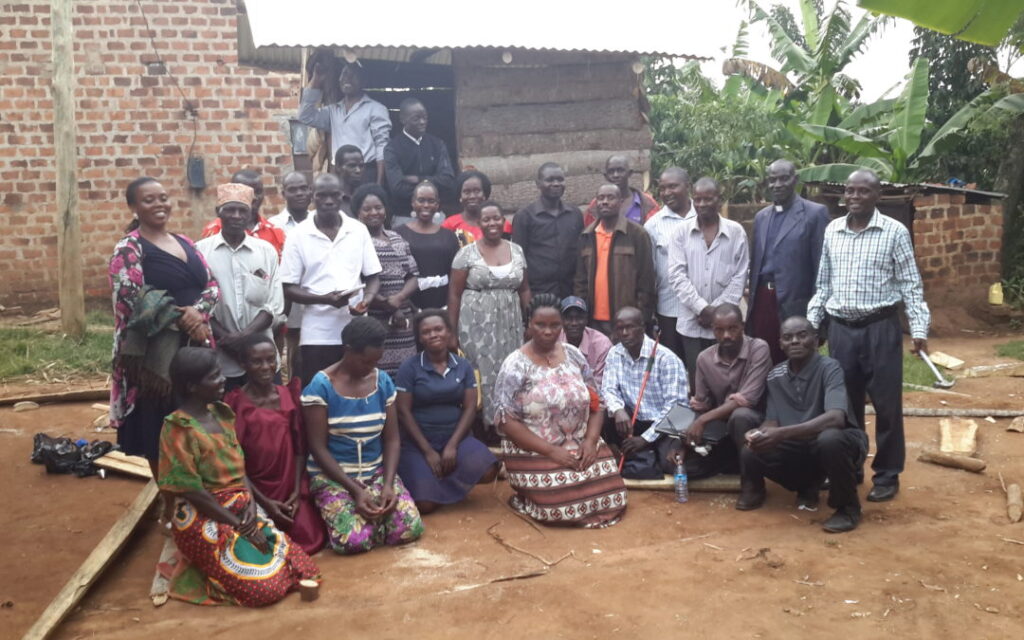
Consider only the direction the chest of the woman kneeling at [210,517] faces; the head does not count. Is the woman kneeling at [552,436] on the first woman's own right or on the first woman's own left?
on the first woman's own left

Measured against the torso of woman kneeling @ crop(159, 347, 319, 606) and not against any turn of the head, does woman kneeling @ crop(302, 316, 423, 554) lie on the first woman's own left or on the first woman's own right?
on the first woman's own left

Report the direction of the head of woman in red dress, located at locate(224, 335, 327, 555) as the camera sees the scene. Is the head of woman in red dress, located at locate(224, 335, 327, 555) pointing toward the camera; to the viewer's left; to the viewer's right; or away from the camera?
toward the camera

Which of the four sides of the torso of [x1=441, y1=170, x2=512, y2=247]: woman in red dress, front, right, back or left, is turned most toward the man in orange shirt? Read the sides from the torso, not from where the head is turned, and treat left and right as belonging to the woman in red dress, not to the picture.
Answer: left

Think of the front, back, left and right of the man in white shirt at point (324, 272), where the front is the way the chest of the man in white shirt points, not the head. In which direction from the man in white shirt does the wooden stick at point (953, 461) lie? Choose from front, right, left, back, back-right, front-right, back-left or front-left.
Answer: left

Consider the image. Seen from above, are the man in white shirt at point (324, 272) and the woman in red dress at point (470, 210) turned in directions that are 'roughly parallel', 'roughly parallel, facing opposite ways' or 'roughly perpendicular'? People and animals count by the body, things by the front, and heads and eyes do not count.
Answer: roughly parallel

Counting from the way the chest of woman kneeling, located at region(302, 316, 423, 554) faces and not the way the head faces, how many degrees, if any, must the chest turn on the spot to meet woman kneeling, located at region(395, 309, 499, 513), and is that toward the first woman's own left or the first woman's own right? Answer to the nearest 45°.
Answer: approximately 90° to the first woman's own left

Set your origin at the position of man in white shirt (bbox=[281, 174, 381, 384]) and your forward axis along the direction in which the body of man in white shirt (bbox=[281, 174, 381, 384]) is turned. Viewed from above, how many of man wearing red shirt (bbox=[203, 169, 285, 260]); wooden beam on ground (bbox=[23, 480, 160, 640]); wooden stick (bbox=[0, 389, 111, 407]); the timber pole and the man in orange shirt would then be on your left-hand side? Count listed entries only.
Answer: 1

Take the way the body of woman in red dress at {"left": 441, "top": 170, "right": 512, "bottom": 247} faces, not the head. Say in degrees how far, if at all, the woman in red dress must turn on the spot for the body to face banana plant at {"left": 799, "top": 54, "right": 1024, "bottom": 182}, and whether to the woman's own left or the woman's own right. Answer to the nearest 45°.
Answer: approximately 135° to the woman's own left

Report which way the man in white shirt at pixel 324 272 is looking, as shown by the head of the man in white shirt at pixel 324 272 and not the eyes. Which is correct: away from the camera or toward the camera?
toward the camera

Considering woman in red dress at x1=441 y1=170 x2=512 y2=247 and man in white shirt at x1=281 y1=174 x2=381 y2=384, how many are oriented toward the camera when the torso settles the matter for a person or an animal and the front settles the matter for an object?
2

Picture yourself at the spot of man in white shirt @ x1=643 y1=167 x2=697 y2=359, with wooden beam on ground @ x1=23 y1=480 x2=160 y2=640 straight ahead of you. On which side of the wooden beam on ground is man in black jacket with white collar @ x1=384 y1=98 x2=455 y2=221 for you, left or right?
right

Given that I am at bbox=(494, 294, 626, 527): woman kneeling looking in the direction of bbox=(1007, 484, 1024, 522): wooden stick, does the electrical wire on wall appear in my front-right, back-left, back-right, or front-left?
back-left

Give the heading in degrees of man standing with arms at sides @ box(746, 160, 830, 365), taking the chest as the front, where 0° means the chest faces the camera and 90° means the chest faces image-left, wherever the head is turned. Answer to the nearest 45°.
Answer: approximately 45°

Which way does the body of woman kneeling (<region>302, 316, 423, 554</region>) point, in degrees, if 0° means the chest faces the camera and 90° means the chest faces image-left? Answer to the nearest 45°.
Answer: approximately 315°

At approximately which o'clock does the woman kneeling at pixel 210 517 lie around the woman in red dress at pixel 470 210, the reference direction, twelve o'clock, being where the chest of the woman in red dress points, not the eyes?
The woman kneeling is roughly at 1 o'clock from the woman in red dress.

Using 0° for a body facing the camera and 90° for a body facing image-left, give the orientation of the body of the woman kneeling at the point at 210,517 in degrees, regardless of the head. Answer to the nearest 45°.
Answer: approximately 315°

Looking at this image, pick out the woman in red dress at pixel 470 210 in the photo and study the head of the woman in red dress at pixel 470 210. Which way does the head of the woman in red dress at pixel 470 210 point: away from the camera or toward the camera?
toward the camera

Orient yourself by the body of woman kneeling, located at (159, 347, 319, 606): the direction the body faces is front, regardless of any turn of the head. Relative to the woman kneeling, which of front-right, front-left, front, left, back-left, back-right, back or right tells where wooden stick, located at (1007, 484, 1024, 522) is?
front-left

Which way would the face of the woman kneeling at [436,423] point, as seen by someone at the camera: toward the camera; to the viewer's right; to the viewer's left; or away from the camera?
toward the camera
